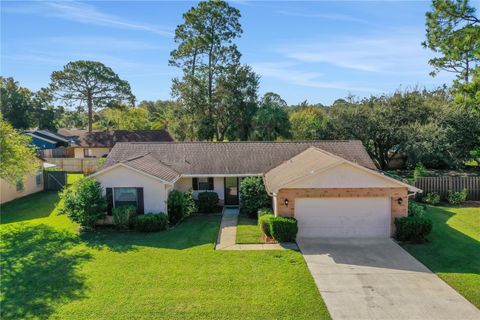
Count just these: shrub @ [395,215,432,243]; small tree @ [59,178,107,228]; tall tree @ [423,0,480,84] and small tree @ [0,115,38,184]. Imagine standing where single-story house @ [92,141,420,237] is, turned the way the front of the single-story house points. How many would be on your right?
2

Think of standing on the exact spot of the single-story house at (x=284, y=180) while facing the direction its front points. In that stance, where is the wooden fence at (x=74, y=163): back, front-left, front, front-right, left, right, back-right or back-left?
back-right

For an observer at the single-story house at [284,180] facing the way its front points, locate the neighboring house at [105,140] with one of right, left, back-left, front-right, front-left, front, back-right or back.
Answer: back-right

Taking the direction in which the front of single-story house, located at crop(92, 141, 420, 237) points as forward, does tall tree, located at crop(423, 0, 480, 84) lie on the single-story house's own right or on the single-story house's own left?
on the single-story house's own left

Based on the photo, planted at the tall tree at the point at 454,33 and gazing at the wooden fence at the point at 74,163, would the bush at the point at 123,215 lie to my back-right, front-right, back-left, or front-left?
front-left

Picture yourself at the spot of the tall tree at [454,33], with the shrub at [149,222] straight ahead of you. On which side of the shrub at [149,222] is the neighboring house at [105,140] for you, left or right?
right

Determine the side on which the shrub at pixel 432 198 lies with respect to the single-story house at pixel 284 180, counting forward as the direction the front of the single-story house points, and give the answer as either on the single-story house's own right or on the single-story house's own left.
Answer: on the single-story house's own left

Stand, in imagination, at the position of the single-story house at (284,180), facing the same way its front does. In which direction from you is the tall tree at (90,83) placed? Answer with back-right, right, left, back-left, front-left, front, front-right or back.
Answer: back-right

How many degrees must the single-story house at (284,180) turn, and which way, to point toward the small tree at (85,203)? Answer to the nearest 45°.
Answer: approximately 90° to its right

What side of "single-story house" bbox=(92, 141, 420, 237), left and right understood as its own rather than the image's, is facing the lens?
front

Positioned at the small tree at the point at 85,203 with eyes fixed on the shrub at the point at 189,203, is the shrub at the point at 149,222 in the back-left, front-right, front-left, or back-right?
front-right

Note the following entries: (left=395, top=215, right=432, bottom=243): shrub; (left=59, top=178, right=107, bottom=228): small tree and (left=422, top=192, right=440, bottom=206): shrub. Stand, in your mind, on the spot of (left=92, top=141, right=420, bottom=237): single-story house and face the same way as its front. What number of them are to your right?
1

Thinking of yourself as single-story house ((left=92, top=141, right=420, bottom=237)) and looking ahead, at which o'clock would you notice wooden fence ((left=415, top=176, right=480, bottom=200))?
The wooden fence is roughly at 8 o'clock from the single-story house.

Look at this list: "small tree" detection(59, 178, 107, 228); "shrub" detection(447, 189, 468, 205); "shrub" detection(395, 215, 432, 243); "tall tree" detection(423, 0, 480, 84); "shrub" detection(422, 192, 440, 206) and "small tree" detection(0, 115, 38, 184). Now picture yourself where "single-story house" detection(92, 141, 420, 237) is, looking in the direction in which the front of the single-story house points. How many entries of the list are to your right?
2

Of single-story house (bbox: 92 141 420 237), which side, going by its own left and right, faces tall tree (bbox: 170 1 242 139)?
back
